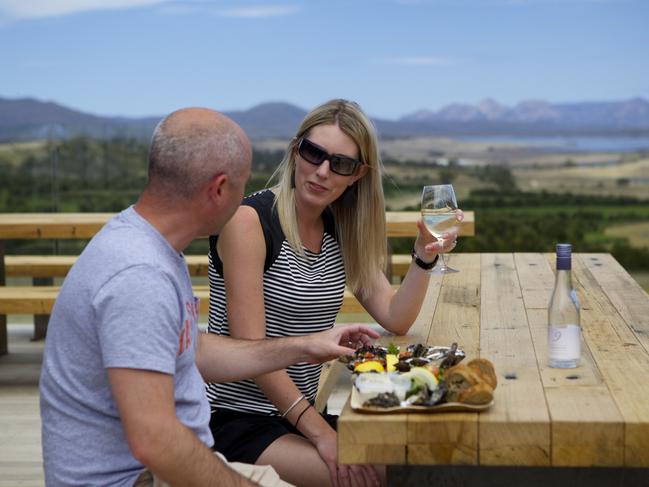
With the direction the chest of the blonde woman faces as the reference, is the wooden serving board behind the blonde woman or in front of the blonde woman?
in front

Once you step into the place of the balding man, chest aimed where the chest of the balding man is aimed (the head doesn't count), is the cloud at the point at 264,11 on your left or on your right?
on your left

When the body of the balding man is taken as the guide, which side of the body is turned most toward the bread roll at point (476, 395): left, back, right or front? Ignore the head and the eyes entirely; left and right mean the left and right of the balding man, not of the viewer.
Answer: front

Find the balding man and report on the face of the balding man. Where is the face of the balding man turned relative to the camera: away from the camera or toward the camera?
away from the camera

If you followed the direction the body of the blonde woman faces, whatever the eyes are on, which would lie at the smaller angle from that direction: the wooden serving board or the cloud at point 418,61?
the wooden serving board

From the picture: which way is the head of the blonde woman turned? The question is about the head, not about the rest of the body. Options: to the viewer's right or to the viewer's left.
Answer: to the viewer's left

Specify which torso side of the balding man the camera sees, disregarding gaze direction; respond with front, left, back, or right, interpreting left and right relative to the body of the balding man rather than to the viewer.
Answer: right
